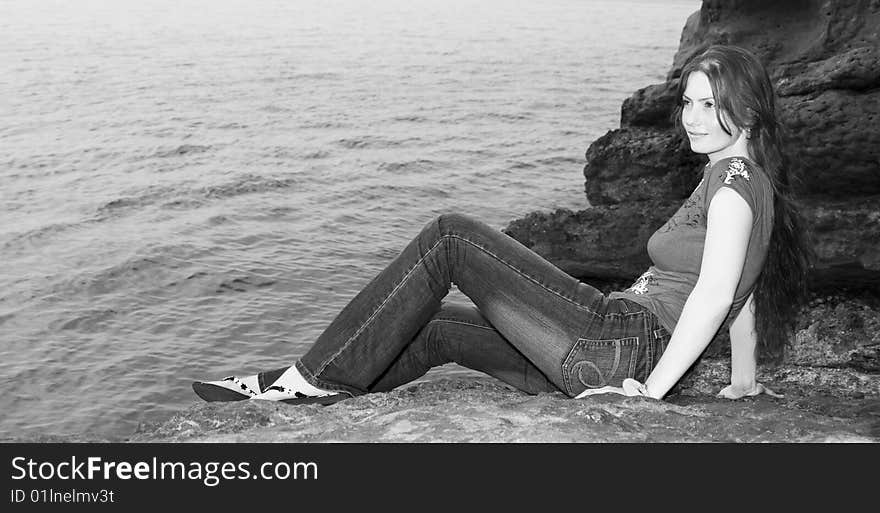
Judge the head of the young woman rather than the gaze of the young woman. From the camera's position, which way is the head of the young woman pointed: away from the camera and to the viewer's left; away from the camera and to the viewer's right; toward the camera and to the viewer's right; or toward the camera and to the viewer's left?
toward the camera and to the viewer's left

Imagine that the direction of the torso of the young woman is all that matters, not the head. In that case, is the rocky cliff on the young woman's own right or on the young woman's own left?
on the young woman's own right

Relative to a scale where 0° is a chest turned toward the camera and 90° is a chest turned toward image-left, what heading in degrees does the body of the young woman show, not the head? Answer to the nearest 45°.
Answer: approximately 90°
